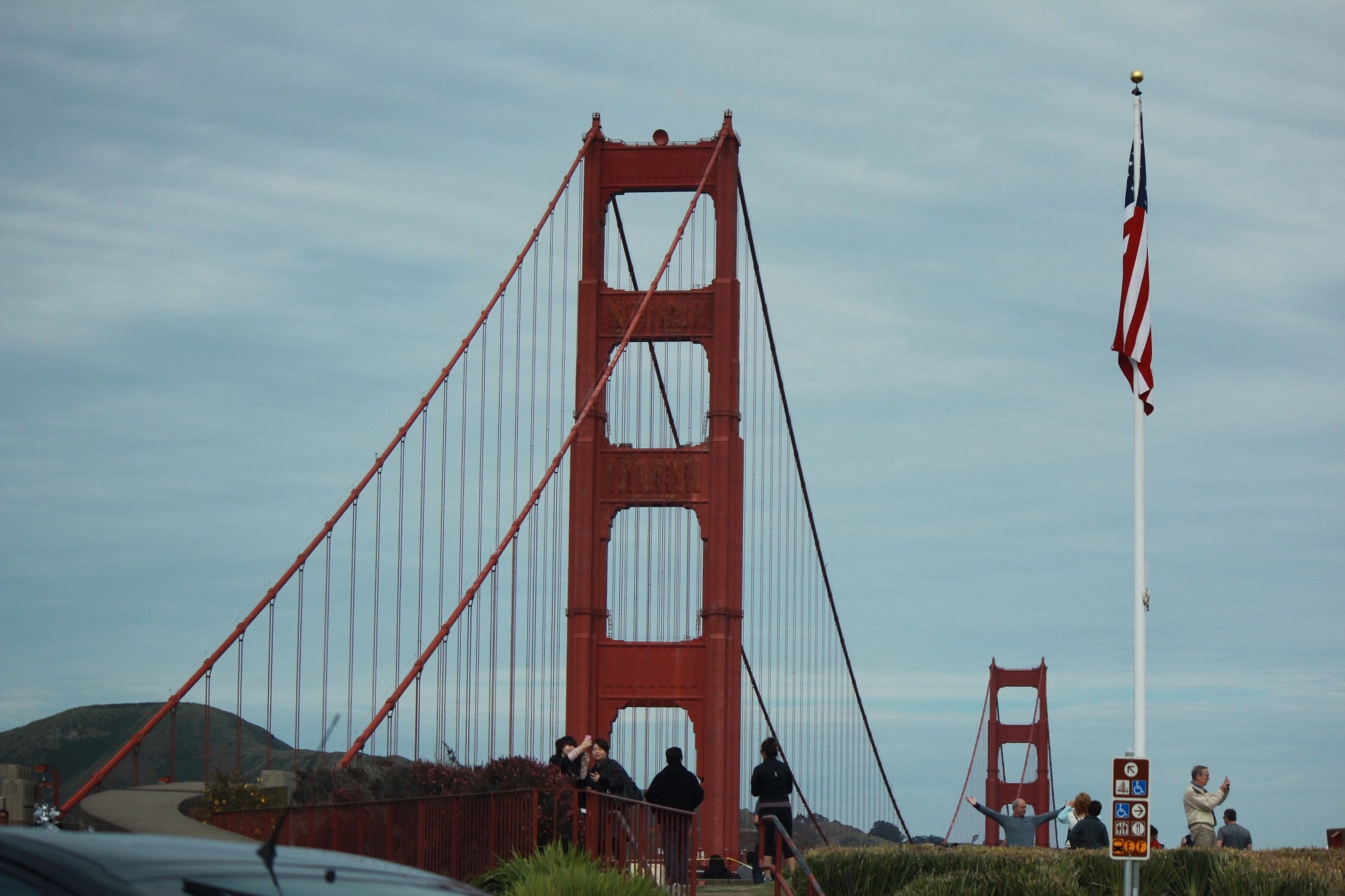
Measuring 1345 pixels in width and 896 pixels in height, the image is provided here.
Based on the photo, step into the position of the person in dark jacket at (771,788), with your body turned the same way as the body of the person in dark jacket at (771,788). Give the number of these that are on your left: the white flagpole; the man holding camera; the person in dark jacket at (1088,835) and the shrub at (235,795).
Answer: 1

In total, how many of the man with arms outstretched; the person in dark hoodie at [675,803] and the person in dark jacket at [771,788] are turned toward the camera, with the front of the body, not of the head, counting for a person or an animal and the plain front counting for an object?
1

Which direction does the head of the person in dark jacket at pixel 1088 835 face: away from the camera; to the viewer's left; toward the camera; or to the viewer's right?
away from the camera

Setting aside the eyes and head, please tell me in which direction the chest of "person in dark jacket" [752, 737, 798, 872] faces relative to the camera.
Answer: away from the camera

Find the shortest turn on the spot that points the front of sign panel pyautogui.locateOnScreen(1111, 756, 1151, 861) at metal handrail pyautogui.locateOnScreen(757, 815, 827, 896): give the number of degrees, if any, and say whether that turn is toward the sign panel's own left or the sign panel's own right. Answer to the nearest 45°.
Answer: approximately 135° to the sign panel's own right

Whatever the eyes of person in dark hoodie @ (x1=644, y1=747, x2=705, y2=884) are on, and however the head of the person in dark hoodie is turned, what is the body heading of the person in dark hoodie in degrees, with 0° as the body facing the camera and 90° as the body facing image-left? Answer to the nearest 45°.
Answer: approximately 180°

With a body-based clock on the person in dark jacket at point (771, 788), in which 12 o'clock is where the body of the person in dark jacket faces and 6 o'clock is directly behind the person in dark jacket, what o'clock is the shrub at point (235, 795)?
The shrub is roughly at 9 o'clock from the person in dark jacket.

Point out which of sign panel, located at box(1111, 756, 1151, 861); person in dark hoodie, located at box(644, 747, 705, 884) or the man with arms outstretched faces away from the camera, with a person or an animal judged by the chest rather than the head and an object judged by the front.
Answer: the person in dark hoodie

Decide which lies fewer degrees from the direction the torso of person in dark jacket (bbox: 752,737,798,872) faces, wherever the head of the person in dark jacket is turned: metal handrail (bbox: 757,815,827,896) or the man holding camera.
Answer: the man holding camera

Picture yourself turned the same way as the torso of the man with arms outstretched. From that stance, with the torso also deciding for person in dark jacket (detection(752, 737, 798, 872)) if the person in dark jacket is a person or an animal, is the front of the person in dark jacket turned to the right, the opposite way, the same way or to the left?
the opposite way

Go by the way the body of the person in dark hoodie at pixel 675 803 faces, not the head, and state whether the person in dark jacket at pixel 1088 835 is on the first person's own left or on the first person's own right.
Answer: on the first person's own right

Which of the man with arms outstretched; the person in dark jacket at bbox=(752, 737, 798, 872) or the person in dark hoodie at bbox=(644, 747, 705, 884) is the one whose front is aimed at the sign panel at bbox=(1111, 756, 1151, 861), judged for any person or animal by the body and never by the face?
the man with arms outstretched

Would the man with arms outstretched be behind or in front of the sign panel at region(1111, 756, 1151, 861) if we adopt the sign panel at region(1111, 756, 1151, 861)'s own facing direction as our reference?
behind

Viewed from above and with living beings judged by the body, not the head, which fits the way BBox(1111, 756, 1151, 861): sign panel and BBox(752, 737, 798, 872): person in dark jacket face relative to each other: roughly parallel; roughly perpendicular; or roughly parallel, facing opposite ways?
roughly parallel, facing opposite ways

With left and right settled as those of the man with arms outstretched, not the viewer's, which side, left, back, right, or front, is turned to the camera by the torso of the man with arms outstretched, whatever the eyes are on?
front

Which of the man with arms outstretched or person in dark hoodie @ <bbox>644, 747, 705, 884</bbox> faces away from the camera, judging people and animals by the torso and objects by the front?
the person in dark hoodie

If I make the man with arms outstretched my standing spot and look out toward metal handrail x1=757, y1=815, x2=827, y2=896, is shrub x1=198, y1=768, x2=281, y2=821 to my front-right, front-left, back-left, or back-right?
front-right
